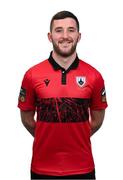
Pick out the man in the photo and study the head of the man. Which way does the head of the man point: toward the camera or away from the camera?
toward the camera

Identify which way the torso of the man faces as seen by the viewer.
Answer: toward the camera
